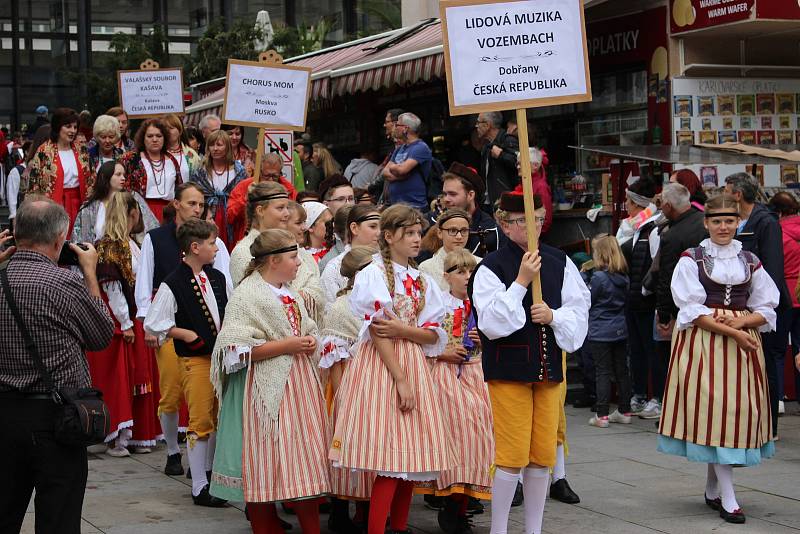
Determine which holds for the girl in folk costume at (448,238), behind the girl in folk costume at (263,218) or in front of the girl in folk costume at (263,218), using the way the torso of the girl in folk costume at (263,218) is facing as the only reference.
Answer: in front

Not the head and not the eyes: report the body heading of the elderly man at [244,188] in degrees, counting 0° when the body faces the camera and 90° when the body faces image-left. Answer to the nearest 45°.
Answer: approximately 0°

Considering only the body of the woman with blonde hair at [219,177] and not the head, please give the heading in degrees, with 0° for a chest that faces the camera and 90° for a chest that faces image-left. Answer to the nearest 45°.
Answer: approximately 0°

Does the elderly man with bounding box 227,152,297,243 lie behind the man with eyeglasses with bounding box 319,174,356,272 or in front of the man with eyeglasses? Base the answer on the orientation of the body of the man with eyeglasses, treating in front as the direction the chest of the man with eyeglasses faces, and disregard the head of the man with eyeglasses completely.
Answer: behind

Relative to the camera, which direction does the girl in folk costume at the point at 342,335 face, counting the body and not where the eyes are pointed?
to the viewer's right

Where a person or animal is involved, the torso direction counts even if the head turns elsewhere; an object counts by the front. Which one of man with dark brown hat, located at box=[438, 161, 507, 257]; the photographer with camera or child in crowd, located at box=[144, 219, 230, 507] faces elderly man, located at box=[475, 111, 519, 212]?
the photographer with camera

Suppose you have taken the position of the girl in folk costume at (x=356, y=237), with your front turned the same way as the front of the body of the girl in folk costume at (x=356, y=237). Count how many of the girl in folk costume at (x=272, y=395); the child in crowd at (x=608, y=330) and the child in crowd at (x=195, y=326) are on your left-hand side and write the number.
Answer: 1

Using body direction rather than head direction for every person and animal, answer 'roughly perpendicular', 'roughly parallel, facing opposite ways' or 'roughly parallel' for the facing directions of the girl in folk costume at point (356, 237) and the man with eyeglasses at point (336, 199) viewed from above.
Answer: roughly parallel

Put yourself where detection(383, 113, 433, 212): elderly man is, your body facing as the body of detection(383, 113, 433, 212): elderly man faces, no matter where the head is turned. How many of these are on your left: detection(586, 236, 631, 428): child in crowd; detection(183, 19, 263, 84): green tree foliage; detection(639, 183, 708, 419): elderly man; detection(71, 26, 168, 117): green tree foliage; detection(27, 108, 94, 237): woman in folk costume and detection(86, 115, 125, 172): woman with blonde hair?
2

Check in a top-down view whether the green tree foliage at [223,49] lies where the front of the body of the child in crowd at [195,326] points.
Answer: no

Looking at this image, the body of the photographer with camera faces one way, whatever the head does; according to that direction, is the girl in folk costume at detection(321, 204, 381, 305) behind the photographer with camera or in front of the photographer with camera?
in front

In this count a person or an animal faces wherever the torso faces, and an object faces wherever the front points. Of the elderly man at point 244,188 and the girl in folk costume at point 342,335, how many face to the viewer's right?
1

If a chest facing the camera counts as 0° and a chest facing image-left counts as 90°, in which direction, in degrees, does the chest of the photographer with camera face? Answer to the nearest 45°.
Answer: approximately 225°

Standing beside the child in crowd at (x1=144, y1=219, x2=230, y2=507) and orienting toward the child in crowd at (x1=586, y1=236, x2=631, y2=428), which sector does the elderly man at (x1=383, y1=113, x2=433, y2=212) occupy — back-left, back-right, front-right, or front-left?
front-left

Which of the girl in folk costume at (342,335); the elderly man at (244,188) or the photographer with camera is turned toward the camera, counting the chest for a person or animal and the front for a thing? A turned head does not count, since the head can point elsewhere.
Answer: the elderly man

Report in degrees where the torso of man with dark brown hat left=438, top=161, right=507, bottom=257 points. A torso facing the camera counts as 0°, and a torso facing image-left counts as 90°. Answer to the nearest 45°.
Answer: approximately 45°
